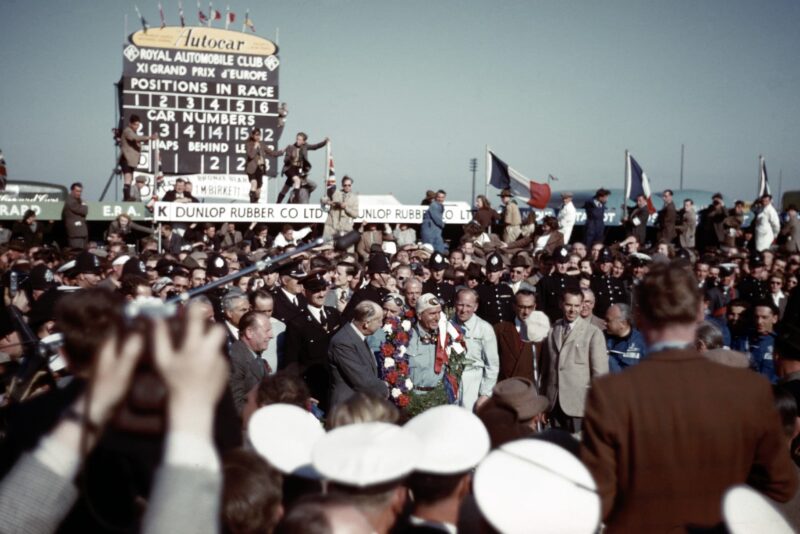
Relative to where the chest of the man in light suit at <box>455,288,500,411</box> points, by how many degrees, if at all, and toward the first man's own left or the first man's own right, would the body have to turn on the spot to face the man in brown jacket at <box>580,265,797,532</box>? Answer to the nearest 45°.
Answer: approximately 45° to the first man's own left

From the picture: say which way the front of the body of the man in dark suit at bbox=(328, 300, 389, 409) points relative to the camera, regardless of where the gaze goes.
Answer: to the viewer's right

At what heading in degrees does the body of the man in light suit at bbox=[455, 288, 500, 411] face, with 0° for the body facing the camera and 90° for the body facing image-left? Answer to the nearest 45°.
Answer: approximately 45°

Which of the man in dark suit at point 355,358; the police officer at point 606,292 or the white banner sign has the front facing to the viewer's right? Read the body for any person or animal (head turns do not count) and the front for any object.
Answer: the man in dark suit

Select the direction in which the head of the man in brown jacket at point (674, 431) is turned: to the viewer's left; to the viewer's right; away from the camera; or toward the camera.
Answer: away from the camera

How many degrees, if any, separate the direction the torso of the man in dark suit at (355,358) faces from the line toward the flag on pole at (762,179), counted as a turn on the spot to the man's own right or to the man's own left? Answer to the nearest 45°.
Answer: approximately 45° to the man's own left

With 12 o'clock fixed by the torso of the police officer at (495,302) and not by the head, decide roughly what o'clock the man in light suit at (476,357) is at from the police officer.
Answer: The man in light suit is roughly at 12 o'clock from the police officer.

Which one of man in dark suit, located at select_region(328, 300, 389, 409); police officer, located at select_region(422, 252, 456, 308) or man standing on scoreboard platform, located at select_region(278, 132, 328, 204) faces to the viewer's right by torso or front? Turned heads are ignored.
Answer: the man in dark suit

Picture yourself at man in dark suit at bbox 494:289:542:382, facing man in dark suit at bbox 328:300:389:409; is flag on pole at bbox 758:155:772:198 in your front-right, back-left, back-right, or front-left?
back-right

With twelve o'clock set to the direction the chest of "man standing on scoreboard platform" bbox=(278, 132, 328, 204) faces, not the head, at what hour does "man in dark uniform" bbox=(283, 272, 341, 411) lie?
The man in dark uniform is roughly at 12 o'clock from the man standing on scoreboard platform.

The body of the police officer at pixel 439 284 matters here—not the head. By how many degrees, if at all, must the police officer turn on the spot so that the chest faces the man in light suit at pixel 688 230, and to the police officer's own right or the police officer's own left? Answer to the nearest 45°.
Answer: approximately 135° to the police officer's own left

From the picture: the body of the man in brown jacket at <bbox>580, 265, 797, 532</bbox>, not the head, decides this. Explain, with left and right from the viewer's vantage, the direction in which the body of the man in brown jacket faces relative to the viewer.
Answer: facing away from the viewer

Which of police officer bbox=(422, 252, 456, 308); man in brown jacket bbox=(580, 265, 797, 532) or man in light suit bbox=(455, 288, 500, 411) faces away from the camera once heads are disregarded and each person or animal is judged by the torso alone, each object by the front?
the man in brown jacket
